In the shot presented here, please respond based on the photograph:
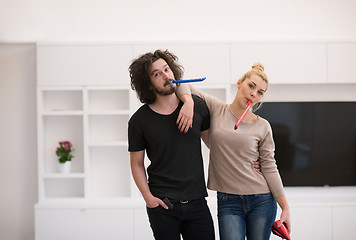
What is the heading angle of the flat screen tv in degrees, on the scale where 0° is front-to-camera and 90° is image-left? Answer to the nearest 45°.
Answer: approximately 0°

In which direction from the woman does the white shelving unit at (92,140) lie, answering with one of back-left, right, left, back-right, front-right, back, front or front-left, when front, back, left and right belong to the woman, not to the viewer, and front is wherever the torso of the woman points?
back-right

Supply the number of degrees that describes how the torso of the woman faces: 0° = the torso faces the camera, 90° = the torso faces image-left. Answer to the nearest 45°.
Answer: approximately 0°
